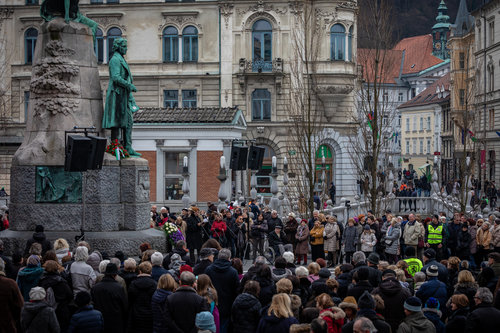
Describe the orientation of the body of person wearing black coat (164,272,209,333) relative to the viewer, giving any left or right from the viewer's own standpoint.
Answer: facing away from the viewer

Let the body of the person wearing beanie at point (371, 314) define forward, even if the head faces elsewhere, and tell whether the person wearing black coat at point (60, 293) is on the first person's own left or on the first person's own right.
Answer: on the first person's own left

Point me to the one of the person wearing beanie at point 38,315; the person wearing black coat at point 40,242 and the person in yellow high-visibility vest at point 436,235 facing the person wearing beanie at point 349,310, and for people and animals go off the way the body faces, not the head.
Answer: the person in yellow high-visibility vest

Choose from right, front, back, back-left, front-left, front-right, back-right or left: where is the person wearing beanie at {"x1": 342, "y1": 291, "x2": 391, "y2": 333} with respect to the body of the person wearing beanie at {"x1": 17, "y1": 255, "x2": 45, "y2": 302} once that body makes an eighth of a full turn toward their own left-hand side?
back

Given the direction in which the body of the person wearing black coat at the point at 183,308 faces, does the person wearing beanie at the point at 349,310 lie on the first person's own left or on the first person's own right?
on the first person's own right

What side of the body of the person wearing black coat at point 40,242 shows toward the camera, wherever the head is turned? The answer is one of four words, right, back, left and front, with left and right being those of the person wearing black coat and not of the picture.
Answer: back

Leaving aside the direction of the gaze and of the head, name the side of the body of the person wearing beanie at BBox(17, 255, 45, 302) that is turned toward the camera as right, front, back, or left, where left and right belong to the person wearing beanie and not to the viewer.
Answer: back

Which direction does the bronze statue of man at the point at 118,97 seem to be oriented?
to the viewer's right

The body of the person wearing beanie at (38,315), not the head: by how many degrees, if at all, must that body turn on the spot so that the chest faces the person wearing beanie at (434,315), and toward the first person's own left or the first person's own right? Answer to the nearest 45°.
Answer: approximately 90° to the first person's own right

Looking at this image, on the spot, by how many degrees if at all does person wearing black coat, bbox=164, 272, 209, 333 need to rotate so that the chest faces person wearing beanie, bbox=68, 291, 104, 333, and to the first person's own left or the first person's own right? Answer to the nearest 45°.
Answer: approximately 90° to the first person's own left

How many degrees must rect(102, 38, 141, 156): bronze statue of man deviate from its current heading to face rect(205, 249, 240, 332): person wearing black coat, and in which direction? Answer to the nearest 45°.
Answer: approximately 90° to its right

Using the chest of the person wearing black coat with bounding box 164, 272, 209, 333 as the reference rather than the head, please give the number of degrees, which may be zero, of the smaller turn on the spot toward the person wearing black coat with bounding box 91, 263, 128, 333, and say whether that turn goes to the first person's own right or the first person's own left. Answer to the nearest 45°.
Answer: approximately 45° to the first person's own left

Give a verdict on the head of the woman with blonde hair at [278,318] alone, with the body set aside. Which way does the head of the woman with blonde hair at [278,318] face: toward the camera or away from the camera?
away from the camera

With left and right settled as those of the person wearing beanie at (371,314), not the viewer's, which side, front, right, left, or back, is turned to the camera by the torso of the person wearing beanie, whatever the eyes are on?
back
